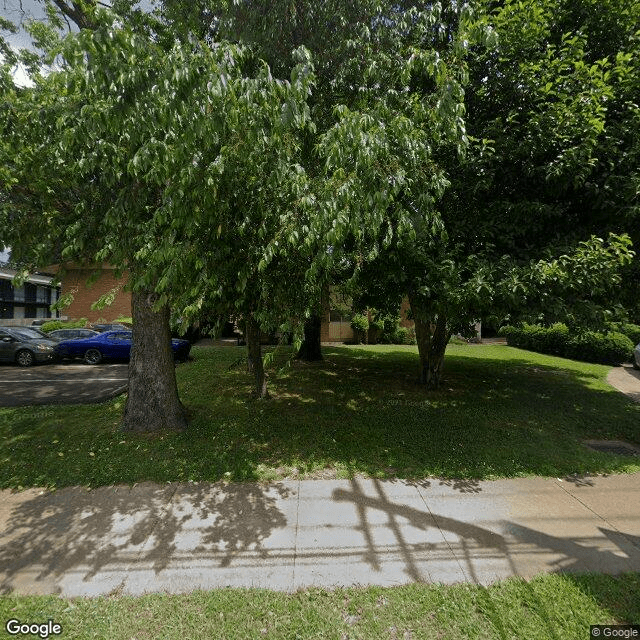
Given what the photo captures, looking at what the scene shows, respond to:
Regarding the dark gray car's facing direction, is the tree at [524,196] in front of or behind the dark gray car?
in front

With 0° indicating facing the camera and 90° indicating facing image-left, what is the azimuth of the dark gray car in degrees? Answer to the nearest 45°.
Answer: approximately 315°

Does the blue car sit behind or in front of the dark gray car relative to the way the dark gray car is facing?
in front

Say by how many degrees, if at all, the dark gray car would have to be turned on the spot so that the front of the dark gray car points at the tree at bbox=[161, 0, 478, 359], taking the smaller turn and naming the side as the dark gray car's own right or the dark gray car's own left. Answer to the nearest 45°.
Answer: approximately 45° to the dark gray car's own right

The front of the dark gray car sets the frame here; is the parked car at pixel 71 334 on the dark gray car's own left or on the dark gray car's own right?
on the dark gray car's own left

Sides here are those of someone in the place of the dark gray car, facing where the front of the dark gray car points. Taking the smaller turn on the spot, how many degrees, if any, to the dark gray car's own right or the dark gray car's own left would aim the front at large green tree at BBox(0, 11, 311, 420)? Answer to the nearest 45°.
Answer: approximately 45° to the dark gray car's own right
